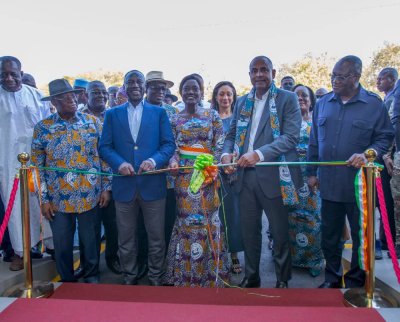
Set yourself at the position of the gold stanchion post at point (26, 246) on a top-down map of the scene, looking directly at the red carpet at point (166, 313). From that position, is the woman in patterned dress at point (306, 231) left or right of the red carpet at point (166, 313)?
left

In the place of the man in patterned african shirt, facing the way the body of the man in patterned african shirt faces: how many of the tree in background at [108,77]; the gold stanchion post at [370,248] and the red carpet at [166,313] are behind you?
1

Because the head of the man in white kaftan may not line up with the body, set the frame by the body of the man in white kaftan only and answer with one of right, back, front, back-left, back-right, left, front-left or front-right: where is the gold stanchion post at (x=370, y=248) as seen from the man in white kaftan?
front-left

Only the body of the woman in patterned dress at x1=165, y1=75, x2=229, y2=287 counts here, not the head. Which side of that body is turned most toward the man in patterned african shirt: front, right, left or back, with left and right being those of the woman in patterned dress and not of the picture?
right

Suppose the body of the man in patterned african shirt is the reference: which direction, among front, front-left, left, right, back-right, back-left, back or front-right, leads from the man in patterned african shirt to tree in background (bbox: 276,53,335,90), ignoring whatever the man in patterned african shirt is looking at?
back-left

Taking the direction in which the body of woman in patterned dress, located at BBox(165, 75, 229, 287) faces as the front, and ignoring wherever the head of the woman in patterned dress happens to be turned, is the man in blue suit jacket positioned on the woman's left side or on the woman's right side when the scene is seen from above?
on the woman's right side

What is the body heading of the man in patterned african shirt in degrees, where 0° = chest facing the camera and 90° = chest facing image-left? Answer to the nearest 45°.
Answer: approximately 0°
